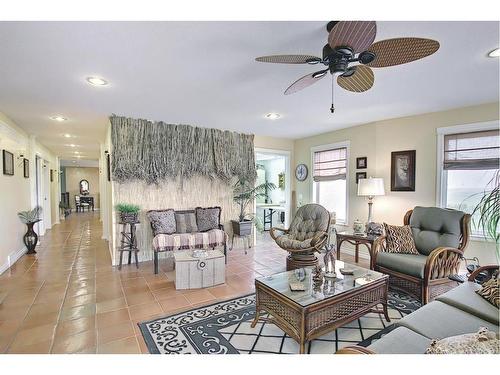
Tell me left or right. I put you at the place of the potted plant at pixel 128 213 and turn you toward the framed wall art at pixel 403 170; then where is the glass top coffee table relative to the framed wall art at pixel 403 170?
right

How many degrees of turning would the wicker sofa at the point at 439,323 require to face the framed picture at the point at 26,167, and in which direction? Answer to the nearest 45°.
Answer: approximately 45° to its left

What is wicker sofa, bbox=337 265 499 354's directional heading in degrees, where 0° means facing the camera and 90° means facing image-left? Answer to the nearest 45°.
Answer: approximately 135°

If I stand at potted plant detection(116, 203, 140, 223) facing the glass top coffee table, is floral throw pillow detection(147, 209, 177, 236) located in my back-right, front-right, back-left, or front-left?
front-left

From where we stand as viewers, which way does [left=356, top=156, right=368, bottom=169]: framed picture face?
facing the viewer and to the left of the viewer

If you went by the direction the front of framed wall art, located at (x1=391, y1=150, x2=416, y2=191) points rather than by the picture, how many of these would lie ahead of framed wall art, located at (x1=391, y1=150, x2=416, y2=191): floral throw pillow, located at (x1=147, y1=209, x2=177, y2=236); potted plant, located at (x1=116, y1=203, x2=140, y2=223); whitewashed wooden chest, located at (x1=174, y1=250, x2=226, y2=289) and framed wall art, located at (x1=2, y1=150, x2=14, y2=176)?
4

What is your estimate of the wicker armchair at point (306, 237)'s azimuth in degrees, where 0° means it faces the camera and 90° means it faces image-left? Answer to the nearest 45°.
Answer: approximately 45°

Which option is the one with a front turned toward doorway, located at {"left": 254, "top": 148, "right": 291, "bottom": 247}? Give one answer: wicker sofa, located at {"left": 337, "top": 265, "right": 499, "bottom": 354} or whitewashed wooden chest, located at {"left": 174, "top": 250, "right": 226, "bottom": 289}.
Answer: the wicker sofa

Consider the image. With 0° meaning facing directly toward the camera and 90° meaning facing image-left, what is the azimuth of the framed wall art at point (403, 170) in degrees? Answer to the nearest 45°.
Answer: approximately 45°

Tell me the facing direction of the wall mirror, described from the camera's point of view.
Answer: facing the viewer

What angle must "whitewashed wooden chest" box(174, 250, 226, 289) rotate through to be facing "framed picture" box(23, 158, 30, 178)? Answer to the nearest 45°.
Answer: approximately 135° to its right

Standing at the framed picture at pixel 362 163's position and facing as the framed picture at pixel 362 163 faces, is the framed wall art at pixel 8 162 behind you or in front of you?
in front

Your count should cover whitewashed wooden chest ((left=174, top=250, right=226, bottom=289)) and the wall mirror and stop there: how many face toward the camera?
2

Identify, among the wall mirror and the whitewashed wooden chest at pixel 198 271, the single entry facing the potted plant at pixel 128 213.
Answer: the wall mirror

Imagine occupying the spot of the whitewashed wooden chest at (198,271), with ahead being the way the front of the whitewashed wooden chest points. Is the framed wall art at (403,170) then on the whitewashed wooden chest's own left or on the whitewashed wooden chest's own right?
on the whitewashed wooden chest's own left

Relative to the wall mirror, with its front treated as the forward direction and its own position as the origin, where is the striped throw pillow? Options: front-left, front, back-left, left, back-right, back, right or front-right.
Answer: front

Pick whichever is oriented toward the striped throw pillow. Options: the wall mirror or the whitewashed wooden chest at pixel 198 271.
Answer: the wall mirror

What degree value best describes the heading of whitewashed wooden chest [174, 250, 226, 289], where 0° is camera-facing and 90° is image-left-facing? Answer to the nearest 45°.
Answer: approximately 0°

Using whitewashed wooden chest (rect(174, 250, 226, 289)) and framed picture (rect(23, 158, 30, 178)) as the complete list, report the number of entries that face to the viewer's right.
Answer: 1
